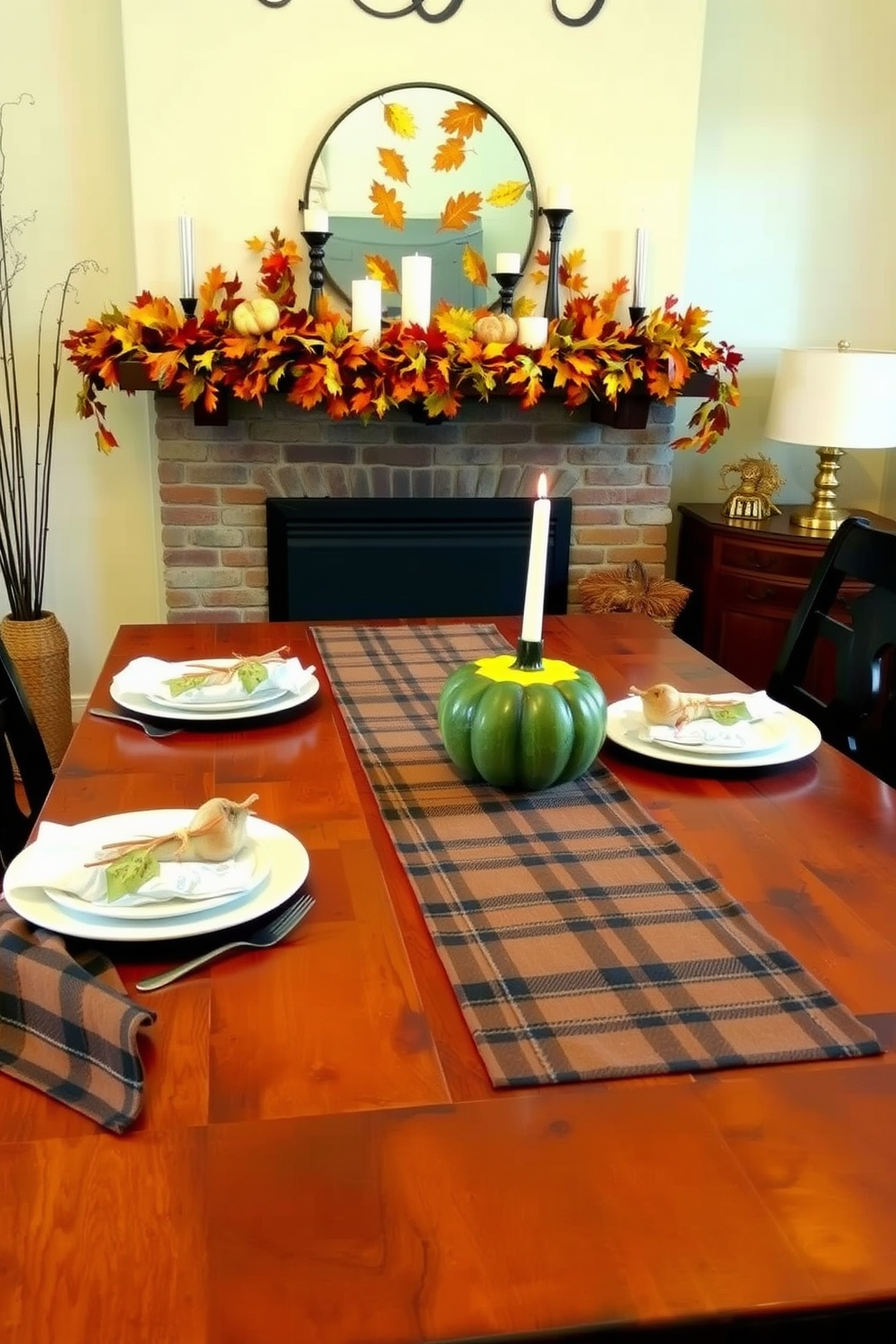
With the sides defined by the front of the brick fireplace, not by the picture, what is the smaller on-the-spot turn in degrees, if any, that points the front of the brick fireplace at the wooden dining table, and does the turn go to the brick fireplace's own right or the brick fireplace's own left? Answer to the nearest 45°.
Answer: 0° — it already faces it

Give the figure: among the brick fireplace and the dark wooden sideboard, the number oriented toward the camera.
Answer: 2

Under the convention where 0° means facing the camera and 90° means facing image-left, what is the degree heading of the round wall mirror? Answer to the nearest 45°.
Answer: approximately 0°

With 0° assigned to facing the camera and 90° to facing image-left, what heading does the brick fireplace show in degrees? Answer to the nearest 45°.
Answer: approximately 0°

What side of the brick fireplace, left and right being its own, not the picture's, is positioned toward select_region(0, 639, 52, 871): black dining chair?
front

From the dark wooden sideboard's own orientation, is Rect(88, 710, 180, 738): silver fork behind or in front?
in front
